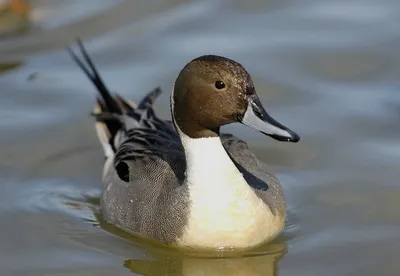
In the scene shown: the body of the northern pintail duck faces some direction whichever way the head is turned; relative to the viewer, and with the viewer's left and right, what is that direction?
facing the viewer and to the right of the viewer
